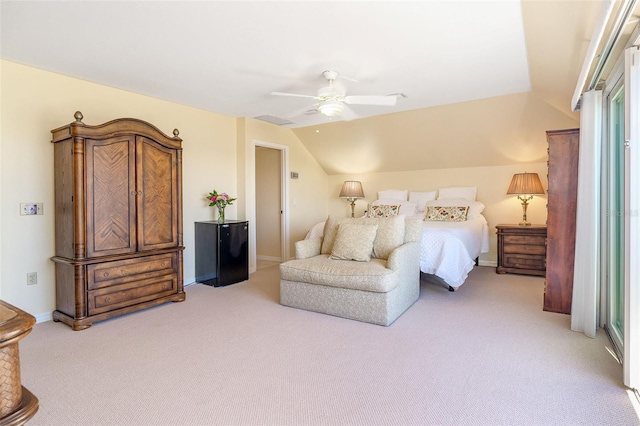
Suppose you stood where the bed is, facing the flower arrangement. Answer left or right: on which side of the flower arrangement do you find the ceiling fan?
left

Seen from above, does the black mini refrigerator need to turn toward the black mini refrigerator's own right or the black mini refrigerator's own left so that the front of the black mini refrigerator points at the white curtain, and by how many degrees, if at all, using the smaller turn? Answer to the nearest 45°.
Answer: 0° — it already faces it

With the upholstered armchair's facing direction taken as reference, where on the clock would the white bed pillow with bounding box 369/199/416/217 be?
The white bed pillow is roughly at 5 o'clock from the upholstered armchair.

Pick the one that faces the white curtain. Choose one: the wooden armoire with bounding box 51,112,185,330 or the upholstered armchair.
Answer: the wooden armoire

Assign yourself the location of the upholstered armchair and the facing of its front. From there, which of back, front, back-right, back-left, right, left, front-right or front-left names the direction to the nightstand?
back

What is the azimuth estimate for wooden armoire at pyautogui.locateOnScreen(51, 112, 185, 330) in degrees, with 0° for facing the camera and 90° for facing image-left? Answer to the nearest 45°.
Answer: approximately 315°

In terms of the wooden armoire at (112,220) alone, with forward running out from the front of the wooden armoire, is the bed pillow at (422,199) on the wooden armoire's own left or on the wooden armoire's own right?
on the wooden armoire's own left

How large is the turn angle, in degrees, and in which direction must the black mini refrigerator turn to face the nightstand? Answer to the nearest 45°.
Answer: approximately 45° to its left

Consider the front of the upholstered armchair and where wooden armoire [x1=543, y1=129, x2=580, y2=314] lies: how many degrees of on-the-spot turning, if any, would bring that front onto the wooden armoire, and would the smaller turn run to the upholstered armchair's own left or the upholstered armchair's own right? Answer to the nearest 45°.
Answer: approximately 135° to the upholstered armchair's own left

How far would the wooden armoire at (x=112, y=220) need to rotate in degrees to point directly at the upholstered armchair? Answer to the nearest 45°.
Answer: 0° — it already faces it

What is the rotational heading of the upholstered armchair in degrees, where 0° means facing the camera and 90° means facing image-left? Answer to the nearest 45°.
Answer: approximately 45°

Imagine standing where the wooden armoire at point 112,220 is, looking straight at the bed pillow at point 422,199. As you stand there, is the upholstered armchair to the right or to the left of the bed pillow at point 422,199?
right

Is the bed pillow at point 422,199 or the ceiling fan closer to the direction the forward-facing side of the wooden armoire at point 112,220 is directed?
the ceiling fan
